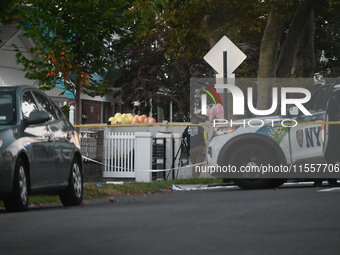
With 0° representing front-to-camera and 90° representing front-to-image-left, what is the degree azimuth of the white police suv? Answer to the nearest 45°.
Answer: approximately 90°

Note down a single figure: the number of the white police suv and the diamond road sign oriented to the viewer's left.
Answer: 1

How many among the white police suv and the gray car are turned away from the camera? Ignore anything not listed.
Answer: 0

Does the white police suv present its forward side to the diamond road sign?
no

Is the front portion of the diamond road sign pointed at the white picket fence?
no
